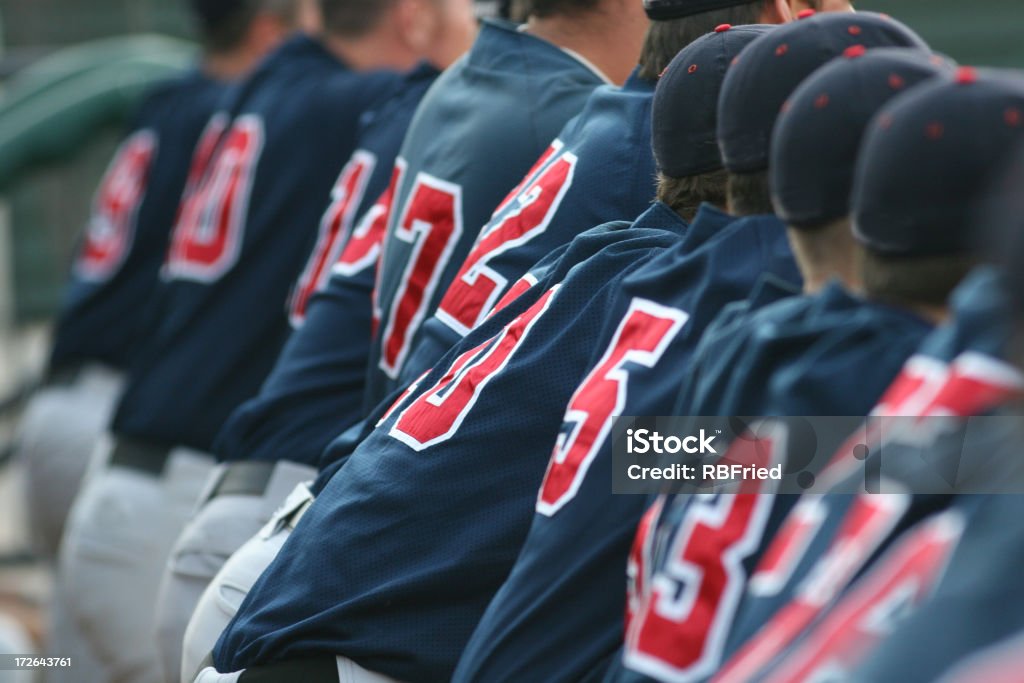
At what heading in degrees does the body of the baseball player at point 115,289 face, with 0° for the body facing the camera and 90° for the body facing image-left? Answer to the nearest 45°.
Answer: approximately 225°

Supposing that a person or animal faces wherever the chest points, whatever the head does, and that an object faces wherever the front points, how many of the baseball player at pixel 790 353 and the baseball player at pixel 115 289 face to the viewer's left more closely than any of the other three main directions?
0

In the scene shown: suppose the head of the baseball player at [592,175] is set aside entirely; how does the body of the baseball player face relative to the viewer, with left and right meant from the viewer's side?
facing away from the viewer and to the right of the viewer

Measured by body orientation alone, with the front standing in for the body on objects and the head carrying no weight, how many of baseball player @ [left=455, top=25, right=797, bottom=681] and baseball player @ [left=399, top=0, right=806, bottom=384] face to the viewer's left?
0

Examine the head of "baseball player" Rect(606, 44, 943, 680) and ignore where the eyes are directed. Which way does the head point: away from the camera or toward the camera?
away from the camera

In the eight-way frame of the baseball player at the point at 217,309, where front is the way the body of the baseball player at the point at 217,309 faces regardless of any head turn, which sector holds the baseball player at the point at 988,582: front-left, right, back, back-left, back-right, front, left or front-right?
back-right

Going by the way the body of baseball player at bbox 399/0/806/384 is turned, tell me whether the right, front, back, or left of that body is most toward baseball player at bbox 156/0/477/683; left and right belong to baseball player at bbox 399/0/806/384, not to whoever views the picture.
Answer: left

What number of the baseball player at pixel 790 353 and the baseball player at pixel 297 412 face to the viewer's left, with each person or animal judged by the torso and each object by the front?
0

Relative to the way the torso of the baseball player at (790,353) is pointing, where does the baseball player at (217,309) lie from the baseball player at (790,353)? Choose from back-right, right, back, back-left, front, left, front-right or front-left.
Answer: left

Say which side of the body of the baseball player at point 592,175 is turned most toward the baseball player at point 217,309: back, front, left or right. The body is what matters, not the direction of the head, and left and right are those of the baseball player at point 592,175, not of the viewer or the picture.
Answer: left

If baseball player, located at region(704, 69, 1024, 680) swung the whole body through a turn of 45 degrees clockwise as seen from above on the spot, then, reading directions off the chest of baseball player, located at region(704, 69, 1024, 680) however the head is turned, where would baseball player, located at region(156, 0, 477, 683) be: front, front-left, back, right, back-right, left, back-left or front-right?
back-left

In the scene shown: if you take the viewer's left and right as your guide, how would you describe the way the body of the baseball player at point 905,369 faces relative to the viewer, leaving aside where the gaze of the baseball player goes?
facing away from the viewer and to the right of the viewer

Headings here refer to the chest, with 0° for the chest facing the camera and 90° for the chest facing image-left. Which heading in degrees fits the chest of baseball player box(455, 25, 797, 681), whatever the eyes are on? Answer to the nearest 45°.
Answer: approximately 225°

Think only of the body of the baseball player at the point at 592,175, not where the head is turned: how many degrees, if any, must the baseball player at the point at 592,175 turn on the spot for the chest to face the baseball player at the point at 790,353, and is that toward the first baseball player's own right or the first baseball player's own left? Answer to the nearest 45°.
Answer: approximately 135° to the first baseball player's own right
